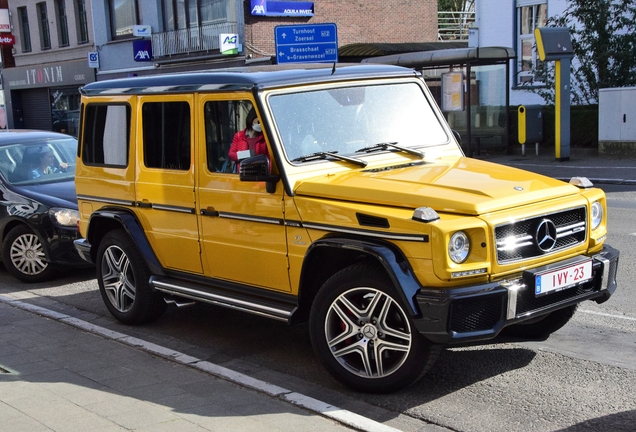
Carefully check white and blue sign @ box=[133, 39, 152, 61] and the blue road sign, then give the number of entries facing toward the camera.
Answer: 2

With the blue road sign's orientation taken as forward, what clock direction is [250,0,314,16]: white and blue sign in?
The white and blue sign is roughly at 6 o'clock from the blue road sign.

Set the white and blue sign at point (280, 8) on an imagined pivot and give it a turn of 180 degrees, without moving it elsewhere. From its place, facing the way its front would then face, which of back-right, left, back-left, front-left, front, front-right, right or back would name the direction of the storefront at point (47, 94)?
front-left

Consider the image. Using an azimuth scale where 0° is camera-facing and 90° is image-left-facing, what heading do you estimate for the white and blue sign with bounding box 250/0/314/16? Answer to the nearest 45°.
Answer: approximately 0°

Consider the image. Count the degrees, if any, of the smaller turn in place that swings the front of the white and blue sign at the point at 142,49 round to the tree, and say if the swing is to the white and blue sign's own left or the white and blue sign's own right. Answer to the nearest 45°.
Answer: approximately 45° to the white and blue sign's own left

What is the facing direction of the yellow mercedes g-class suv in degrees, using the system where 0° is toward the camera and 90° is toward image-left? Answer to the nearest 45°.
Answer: approximately 315°

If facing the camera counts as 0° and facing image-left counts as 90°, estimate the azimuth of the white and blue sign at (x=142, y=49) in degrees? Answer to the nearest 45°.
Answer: approximately 0°

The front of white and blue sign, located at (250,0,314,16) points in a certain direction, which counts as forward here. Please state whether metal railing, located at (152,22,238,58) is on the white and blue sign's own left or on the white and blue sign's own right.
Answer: on the white and blue sign's own right

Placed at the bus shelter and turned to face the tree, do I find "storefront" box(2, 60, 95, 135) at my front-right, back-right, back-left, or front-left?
back-left

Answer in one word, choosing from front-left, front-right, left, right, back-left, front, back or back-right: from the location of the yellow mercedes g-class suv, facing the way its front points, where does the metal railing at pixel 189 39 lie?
back-left

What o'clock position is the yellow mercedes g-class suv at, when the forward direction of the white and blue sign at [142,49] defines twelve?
The yellow mercedes g-class suv is roughly at 12 o'clock from the white and blue sign.
